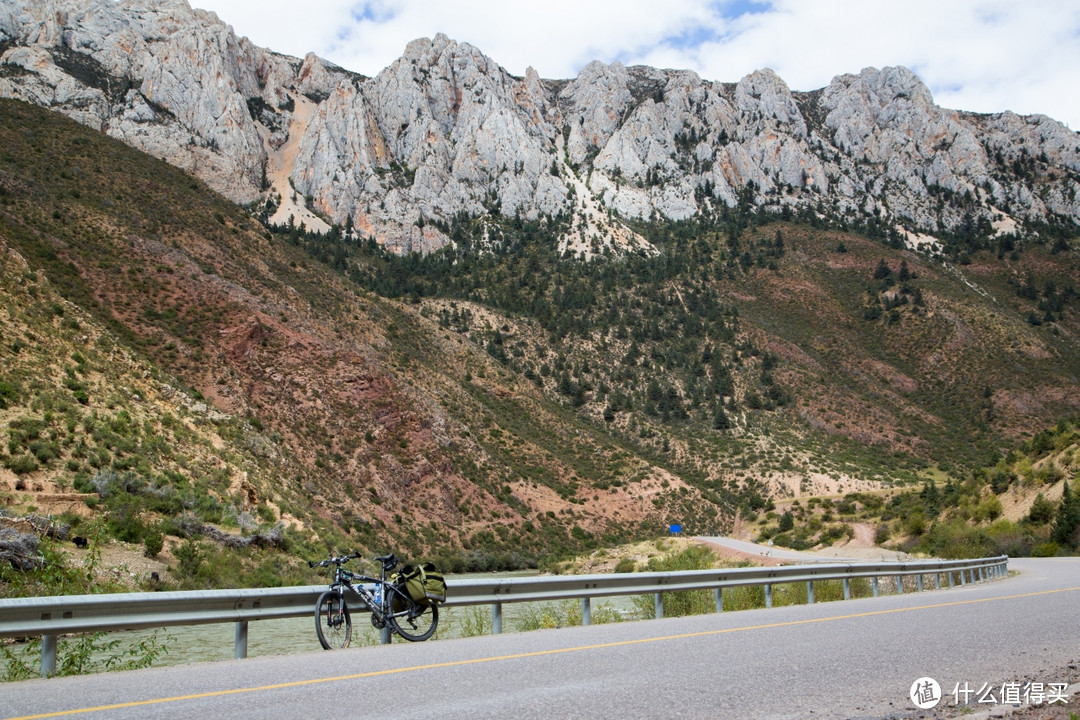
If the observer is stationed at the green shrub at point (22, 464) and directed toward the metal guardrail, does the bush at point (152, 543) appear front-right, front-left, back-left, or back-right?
front-left

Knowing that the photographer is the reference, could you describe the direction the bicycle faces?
facing the viewer and to the left of the viewer

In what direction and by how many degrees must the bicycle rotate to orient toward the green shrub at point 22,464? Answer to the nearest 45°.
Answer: approximately 90° to its right

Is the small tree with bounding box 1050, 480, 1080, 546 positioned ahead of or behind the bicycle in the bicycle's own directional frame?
behind

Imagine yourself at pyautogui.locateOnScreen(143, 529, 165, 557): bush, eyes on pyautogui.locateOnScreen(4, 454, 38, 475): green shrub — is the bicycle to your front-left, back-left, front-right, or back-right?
back-left

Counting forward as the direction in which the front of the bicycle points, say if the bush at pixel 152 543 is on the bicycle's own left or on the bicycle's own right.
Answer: on the bicycle's own right
